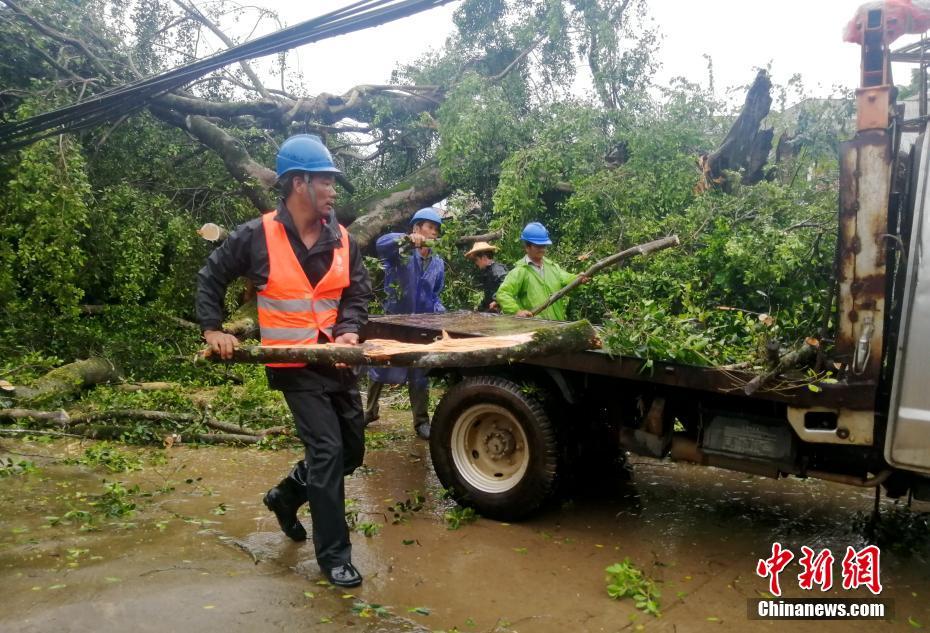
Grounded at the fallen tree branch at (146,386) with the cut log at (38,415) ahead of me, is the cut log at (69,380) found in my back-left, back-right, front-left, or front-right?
front-right

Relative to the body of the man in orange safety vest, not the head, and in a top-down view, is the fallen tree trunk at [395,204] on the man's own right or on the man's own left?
on the man's own left

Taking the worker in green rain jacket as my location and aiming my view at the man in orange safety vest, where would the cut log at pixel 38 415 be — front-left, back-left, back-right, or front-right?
front-right

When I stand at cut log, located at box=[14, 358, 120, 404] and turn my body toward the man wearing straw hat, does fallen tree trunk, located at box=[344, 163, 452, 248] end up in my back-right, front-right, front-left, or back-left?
front-left

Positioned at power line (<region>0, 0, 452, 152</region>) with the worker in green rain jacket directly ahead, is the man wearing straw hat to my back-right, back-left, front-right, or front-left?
front-left

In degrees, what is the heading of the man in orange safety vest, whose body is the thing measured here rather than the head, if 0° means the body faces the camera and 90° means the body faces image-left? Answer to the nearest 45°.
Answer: approximately 315°

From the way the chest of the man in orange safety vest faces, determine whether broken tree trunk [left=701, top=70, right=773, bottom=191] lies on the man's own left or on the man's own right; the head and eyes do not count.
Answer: on the man's own left
